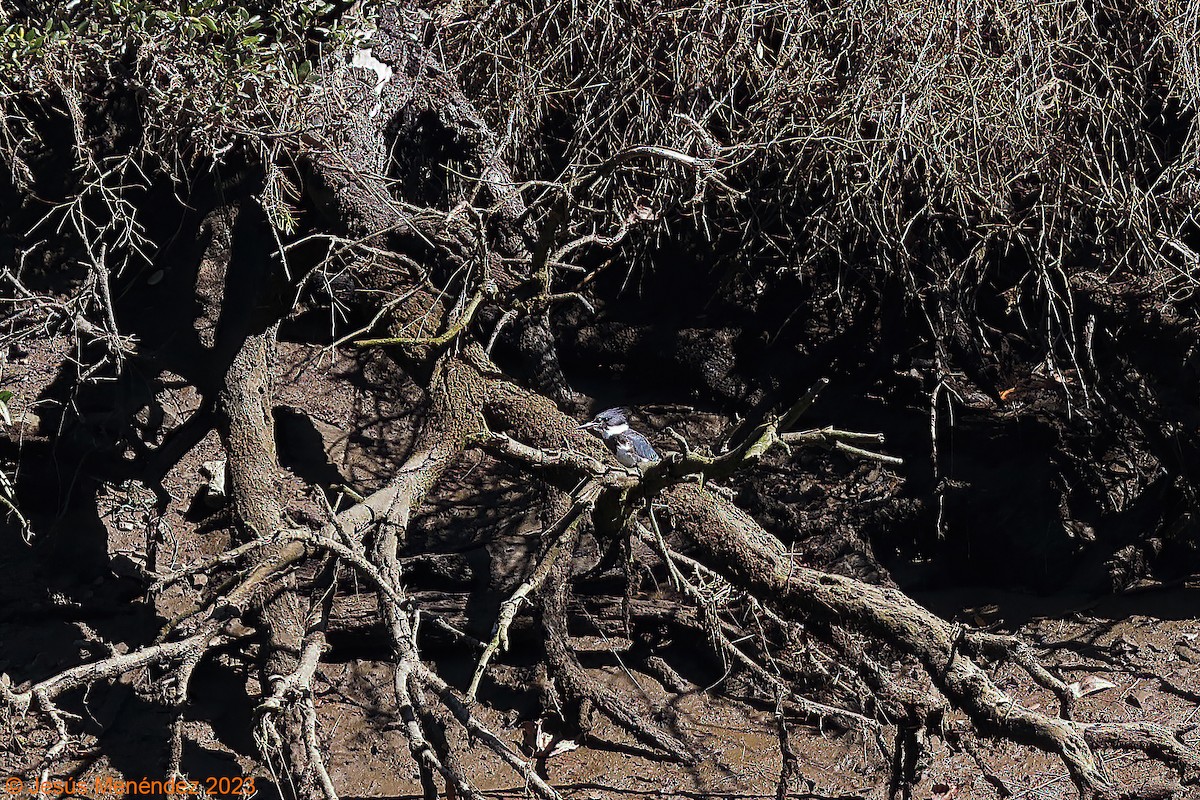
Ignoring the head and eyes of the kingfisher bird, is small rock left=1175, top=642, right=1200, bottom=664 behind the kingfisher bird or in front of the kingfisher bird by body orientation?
behind

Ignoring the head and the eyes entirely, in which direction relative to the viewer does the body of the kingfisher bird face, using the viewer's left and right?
facing to the left of the viewer

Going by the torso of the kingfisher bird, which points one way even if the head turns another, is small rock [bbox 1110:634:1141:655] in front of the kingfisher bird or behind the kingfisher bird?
behind
